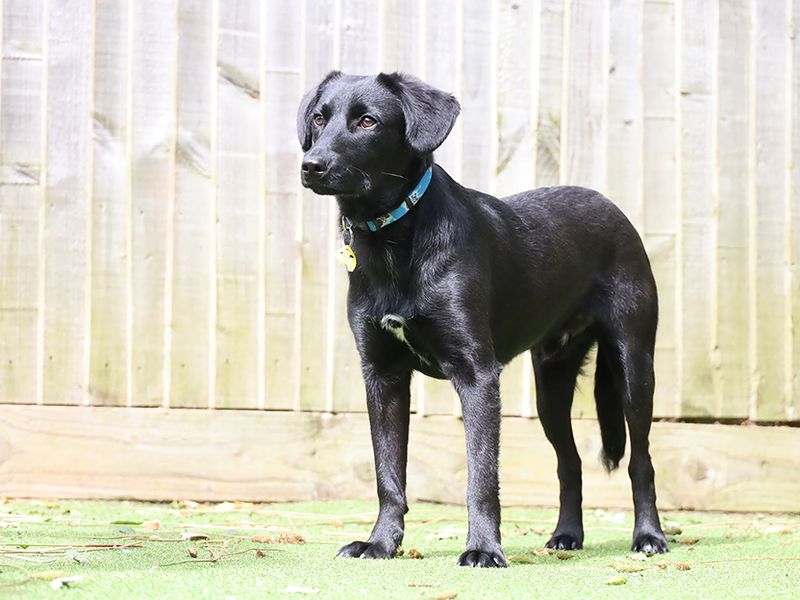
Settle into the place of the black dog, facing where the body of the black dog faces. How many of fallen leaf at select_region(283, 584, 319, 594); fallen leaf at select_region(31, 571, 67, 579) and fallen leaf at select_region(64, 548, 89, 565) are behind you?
0

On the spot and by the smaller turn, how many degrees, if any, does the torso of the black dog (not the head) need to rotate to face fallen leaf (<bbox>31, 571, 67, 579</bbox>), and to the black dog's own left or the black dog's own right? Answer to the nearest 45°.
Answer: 0° — it already faces it

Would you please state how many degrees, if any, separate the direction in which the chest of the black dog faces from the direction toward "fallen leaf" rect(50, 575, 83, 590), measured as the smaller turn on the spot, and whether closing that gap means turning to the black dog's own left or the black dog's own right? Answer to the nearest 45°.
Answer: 0° — it already faces it

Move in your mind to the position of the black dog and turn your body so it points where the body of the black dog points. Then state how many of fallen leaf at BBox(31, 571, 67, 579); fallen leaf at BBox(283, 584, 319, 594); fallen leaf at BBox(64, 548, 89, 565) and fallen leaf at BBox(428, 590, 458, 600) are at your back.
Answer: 0

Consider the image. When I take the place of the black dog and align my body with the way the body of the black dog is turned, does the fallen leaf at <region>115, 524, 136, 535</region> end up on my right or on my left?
on my right

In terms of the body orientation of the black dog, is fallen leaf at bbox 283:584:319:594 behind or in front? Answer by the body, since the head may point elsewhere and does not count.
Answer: in front

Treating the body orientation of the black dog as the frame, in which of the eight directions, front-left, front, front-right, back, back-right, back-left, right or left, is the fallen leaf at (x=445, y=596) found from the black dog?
front-left

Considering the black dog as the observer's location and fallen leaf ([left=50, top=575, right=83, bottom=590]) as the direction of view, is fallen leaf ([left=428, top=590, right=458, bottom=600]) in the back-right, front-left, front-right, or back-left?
front-left

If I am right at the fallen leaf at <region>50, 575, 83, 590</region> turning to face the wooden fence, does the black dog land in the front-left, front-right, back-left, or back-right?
front-right

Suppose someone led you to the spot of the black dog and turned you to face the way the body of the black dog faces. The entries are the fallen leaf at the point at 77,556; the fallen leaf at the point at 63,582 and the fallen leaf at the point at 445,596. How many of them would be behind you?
0

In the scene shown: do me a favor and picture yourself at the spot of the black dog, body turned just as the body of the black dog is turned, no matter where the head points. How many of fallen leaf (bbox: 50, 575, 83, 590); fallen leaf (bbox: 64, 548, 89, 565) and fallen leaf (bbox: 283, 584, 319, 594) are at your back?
0

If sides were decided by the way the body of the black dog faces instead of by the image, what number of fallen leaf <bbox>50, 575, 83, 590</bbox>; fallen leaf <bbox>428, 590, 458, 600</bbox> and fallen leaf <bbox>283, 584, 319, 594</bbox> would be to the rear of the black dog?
0

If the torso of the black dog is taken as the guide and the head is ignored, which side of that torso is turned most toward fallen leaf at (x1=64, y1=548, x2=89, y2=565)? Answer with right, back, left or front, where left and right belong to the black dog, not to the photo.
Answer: front

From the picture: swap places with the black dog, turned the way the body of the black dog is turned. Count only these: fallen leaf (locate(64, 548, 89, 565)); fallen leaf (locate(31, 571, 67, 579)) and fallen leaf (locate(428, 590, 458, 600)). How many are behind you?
0

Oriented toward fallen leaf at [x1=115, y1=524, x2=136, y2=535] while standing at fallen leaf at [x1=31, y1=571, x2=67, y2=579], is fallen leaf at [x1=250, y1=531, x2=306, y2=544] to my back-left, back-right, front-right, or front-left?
front-right

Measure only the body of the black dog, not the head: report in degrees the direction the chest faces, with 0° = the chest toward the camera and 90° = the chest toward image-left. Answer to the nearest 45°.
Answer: approximately 45°

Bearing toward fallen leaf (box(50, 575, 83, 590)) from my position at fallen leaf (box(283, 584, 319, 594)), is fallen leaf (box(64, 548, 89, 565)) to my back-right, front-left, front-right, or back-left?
front-right
